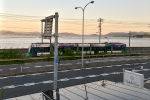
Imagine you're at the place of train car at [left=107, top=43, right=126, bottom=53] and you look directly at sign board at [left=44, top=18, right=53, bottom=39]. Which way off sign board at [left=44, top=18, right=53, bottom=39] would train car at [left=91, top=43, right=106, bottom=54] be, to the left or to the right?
right

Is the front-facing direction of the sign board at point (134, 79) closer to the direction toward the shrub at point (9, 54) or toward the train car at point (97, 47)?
the shrub

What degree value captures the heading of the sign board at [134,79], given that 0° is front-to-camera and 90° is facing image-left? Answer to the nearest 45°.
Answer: approximately 45°
